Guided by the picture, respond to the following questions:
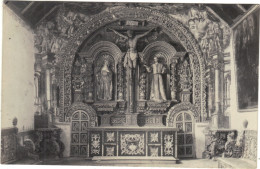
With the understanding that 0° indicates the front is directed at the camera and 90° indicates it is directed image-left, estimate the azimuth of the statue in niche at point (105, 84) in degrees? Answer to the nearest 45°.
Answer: approximately 0°

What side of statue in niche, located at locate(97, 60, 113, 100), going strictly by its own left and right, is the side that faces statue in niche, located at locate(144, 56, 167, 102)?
left

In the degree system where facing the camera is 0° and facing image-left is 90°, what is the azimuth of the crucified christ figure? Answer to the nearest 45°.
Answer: approximately 0°
